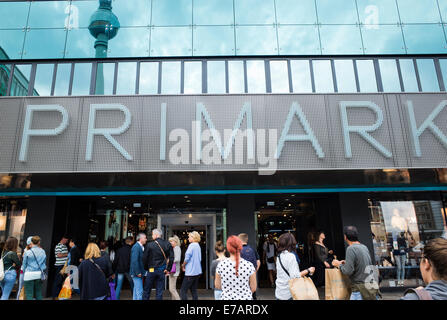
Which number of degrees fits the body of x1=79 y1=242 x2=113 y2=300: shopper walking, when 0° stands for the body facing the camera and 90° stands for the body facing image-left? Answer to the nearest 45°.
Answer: approximately 180°

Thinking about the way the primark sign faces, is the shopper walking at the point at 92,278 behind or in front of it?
in front

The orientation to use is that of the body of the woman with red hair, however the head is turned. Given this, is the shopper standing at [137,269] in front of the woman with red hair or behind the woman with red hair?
in front

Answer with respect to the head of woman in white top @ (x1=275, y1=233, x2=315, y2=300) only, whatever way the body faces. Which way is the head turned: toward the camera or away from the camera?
away from the camera

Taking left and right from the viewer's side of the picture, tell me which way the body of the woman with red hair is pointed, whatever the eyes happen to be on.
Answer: facing away from the viewer
